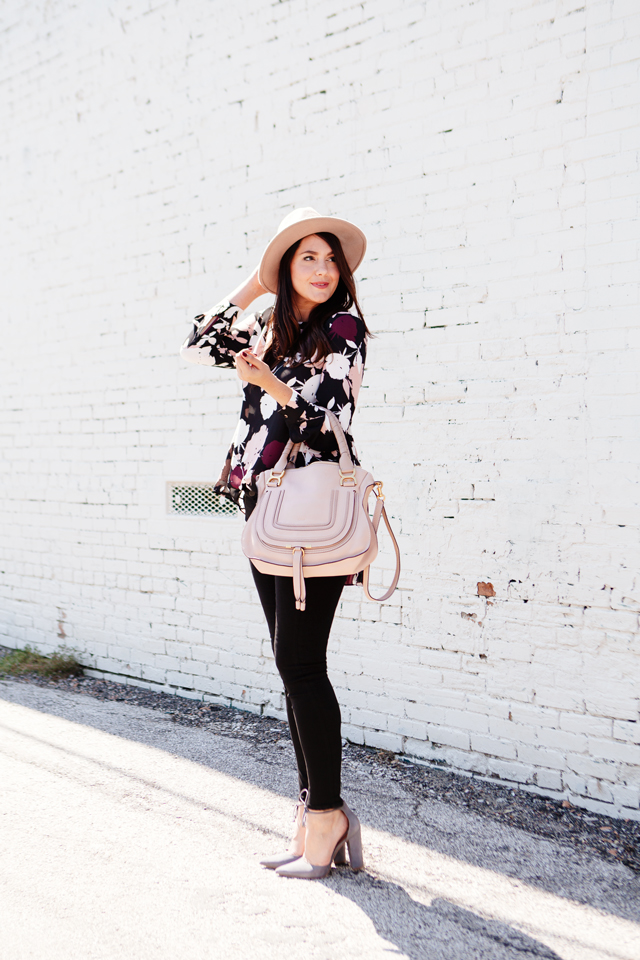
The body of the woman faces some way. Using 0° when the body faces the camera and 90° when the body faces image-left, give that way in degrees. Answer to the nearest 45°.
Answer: approximately 45°
